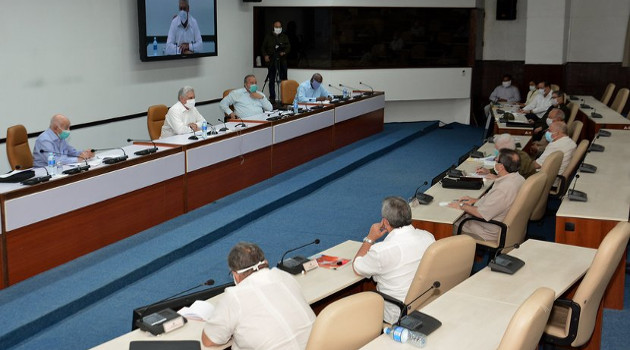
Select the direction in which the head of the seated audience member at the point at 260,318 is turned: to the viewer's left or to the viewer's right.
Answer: to the viewer's left

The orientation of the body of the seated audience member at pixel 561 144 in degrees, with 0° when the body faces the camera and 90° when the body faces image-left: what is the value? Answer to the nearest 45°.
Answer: approximately 90°

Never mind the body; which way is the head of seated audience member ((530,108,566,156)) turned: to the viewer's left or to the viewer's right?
to the viewer's left

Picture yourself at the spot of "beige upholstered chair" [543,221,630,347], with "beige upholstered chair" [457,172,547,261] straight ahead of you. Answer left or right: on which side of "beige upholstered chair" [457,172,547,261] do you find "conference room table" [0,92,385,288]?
left

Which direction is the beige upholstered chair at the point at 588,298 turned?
to the viewer's left

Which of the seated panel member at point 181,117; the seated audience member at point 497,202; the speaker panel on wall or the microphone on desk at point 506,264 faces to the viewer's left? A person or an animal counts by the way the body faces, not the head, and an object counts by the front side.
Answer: the seated audience member at point 497,202

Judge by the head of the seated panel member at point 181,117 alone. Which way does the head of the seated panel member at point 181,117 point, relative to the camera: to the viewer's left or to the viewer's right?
to the viewer's right

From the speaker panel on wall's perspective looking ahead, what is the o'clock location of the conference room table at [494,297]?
The conference room table is roughly at 12 o'clock from the speaker panel on wall.

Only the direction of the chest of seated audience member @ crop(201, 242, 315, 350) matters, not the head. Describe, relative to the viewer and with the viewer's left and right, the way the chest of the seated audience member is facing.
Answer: facing away from the viewer and to the left of the viewer

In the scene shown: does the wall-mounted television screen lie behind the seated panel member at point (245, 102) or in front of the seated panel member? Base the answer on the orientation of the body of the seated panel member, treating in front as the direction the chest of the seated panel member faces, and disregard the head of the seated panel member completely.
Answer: behind

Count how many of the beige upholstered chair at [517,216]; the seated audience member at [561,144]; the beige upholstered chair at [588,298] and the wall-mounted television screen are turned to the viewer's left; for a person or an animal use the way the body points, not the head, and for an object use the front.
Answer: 3

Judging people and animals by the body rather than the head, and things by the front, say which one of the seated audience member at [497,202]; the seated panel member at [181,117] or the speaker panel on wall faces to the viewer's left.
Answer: the seated audience member at [497,202]

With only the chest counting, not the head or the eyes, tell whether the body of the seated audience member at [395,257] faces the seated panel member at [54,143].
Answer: yes
